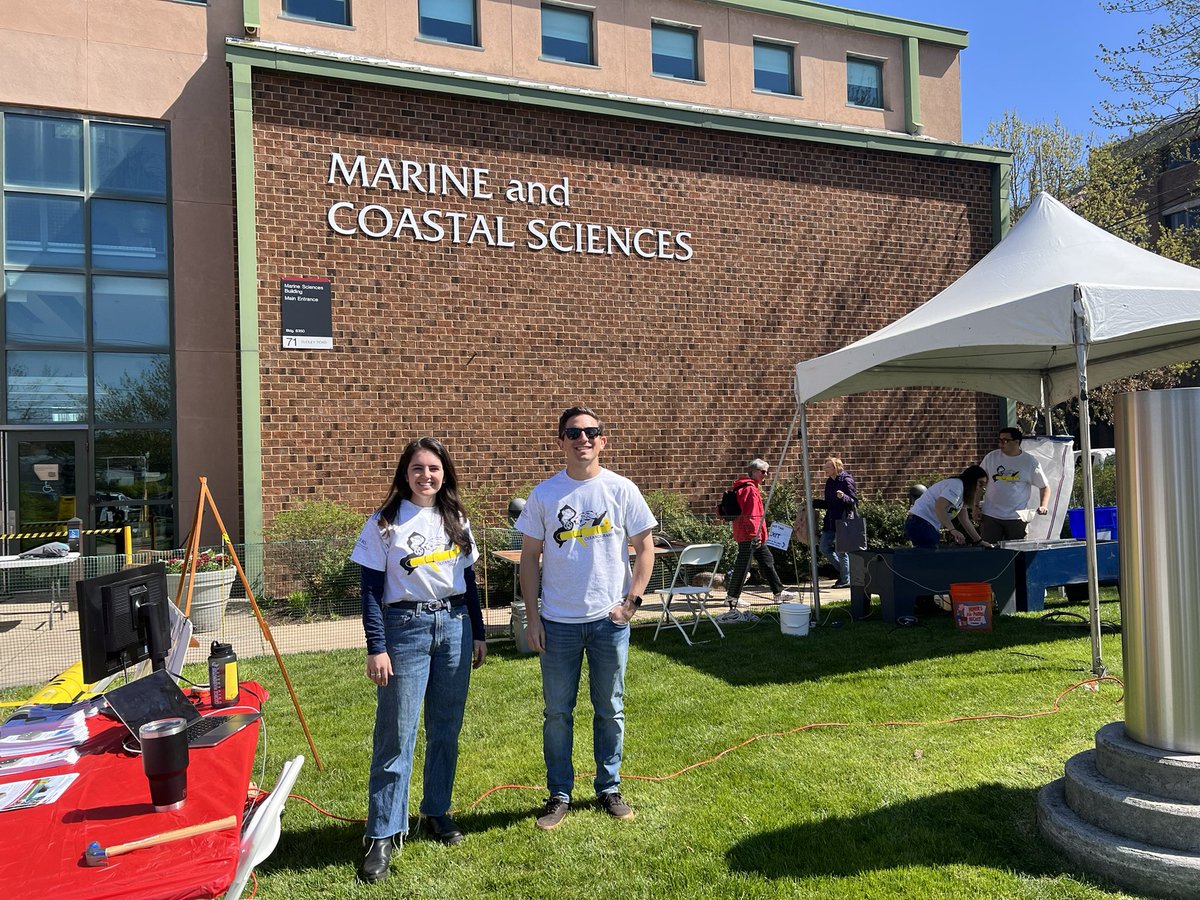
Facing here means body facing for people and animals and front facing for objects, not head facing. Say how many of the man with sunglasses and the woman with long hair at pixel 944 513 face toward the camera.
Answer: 1

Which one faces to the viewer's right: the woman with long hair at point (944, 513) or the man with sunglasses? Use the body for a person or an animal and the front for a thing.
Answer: the woman with long hair

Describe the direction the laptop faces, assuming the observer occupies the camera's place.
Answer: facing the viewer and to the right of the viewer

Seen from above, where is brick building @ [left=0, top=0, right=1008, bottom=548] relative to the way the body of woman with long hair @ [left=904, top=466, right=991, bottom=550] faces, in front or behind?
behind

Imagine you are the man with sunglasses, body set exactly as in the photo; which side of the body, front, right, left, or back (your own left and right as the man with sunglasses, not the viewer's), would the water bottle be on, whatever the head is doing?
right

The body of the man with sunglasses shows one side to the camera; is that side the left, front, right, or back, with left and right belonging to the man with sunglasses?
front

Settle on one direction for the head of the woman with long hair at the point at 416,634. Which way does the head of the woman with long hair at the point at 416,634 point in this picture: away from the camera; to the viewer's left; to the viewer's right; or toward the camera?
toward the camera

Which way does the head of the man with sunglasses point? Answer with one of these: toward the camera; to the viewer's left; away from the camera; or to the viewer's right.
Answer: toward the camera

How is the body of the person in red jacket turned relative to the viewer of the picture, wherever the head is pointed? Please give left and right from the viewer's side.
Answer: facing to the right of the viewer

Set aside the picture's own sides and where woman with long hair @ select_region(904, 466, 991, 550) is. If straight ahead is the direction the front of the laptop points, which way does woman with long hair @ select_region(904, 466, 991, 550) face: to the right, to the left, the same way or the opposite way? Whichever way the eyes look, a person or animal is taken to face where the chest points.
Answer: the same way

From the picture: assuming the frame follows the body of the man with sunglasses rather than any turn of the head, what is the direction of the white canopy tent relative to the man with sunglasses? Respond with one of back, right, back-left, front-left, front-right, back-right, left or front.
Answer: back-left

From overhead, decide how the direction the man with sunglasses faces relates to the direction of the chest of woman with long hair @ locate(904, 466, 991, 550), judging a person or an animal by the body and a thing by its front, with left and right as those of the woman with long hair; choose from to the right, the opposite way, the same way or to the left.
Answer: to the right

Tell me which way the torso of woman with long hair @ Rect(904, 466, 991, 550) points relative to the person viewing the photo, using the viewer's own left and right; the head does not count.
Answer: facing to the right of the viewer

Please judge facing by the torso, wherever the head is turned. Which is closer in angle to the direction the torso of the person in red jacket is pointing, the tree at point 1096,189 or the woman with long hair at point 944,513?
the woman with long hair

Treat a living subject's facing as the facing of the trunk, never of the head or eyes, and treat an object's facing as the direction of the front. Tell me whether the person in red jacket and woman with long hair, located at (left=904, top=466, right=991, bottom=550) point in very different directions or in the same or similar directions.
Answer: same or similar directions
